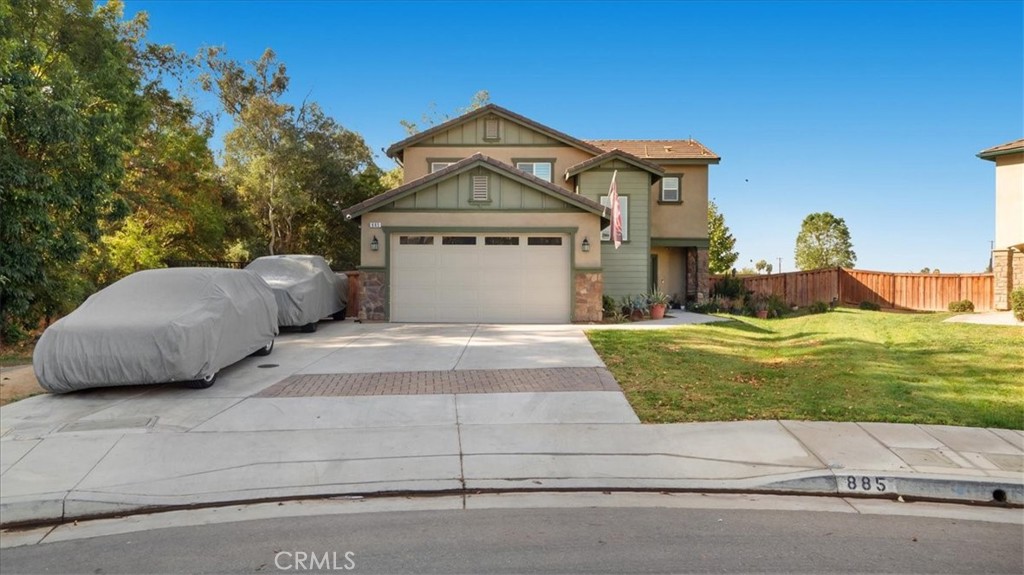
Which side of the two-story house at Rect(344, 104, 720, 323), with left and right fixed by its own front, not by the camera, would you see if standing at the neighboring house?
left

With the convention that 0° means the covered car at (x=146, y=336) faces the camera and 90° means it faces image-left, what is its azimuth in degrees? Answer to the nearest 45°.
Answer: approximately 45°

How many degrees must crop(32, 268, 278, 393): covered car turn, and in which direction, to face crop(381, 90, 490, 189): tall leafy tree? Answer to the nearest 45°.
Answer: approximately 180°

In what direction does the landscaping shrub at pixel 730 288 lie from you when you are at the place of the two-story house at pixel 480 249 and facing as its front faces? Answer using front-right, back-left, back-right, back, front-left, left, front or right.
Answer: back-left

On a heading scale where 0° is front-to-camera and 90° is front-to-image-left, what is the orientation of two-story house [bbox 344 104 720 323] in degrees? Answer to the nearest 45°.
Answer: approximately 0°

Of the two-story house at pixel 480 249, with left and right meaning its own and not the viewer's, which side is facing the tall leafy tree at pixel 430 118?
back

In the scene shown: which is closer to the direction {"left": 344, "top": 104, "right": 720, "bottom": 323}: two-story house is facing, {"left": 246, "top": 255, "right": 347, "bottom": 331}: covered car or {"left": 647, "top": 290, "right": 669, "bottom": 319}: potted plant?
the covered car

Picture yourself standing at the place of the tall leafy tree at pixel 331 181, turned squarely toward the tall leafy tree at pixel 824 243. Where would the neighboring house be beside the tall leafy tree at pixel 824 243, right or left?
right

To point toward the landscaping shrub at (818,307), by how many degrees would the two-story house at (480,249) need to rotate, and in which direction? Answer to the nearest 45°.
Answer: approximately 135° to its left

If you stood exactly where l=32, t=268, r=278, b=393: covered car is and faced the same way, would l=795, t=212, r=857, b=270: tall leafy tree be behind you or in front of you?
behind

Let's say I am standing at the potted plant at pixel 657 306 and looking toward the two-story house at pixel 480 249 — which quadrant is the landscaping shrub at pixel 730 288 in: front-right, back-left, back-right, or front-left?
back-right
